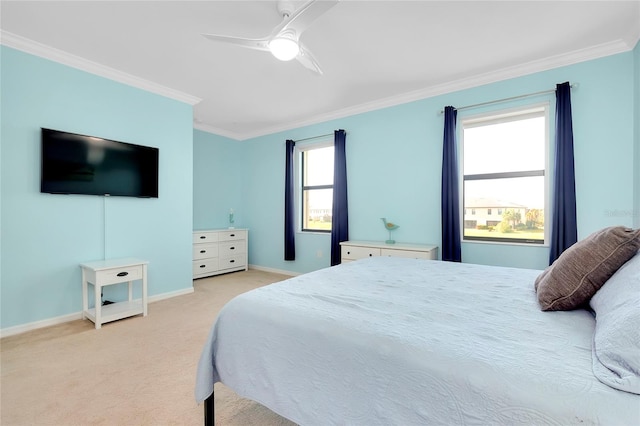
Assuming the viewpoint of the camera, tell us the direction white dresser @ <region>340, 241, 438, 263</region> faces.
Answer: facing the viewer and to the left of the viewer

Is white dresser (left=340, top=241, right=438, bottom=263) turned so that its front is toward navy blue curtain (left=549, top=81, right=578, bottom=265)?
no

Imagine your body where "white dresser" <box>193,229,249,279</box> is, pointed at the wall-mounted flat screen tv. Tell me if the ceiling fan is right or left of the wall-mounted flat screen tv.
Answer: left

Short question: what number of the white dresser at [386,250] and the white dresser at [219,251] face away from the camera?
0

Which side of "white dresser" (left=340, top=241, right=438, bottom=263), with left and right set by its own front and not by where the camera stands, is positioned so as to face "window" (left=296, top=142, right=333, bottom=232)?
right

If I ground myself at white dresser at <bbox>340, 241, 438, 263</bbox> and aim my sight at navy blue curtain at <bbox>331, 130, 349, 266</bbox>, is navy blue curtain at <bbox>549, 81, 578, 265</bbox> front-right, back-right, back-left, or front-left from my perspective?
back-right

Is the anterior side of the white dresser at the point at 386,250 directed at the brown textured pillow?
no

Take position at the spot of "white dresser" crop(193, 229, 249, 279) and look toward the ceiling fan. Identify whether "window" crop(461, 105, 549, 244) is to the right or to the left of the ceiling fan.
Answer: left

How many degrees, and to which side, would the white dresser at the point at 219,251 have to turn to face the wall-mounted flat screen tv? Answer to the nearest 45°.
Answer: approximately 90° to its right
